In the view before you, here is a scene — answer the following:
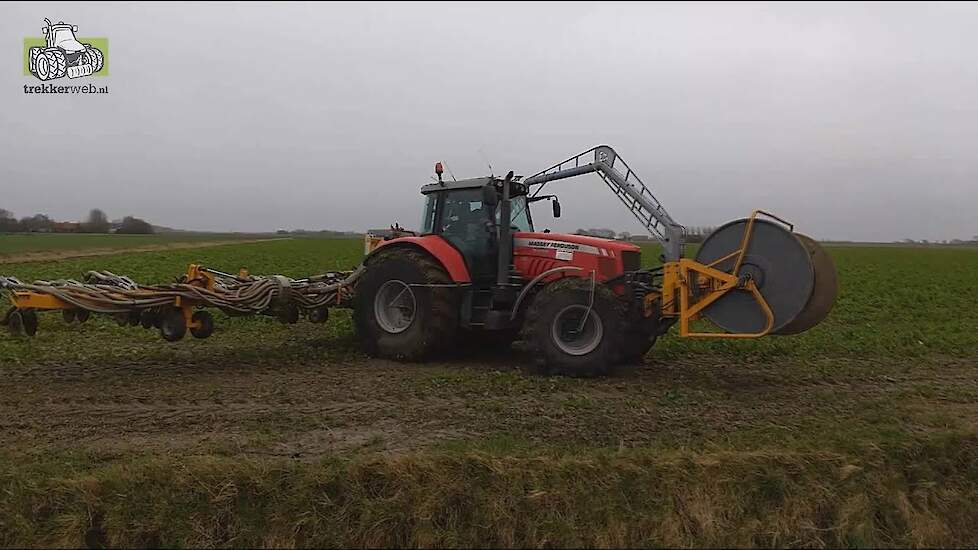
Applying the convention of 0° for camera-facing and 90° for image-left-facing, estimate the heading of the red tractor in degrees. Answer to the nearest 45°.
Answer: approximately 315°
